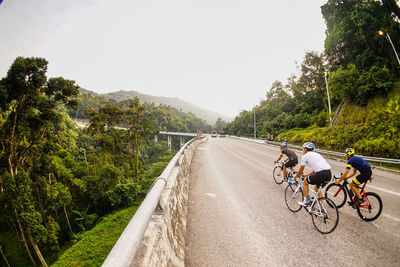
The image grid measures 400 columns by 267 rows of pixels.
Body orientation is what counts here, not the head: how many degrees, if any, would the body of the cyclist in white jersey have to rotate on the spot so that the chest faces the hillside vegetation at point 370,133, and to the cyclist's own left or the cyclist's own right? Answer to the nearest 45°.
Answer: approximately 45° to the cyclist's own right

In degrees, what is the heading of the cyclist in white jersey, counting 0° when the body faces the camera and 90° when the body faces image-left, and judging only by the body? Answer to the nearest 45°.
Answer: approximately 135°

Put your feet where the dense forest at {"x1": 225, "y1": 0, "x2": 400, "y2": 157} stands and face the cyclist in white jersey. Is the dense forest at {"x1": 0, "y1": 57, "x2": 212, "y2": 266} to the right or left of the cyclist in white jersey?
right

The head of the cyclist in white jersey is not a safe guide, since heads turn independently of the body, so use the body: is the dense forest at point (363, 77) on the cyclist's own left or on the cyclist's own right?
on the cyclist's own right
